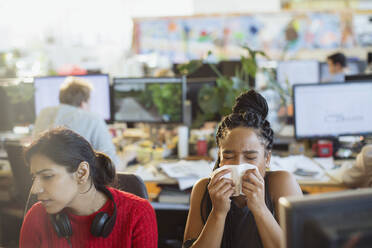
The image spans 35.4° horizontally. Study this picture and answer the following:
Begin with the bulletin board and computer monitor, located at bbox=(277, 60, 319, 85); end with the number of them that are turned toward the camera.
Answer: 2

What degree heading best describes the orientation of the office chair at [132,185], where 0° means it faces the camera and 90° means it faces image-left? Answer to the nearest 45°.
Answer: approximately 45°

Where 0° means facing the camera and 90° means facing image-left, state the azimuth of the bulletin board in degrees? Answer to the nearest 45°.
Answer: approximately 0°

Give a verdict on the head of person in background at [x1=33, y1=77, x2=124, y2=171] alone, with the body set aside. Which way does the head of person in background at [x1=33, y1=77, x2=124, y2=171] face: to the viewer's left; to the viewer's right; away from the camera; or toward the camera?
away from the camera
